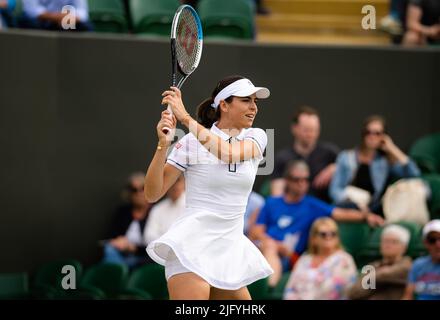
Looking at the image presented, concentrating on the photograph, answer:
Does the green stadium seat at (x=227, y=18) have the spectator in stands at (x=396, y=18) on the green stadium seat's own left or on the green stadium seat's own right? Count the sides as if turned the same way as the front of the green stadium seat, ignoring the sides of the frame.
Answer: on the green stadium seat's own left

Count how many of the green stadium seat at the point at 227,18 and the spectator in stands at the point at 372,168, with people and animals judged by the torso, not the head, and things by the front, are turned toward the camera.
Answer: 2

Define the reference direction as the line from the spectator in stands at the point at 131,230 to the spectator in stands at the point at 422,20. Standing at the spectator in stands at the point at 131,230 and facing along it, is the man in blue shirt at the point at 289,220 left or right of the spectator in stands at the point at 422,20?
right

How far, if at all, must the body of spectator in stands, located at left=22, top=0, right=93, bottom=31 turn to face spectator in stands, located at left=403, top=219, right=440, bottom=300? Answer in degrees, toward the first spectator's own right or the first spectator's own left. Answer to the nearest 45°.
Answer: approximately 45° to the first spectator's own left

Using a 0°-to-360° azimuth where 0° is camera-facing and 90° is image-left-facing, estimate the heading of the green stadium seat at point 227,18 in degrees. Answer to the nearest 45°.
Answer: approximately 0°
